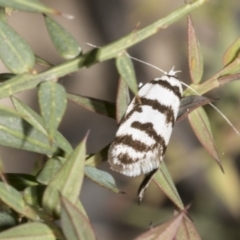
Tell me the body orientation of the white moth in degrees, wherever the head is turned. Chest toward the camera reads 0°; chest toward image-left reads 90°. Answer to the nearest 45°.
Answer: approximately 225°
